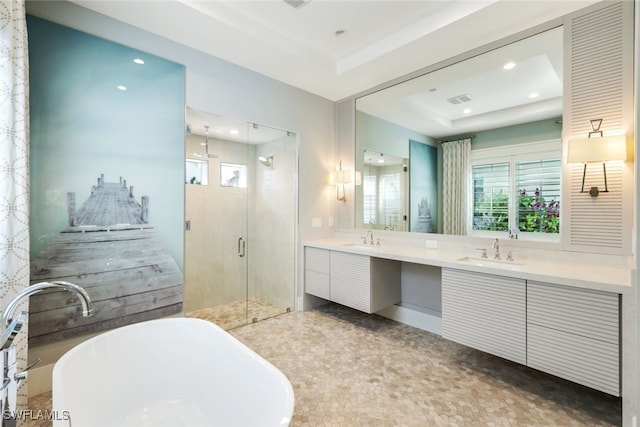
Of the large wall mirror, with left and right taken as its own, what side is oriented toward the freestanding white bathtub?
front

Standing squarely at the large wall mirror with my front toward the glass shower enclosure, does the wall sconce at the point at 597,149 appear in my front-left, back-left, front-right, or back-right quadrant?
back-left

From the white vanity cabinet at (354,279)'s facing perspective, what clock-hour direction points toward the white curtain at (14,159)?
The white curtain is roughly at 12 o'clock from the white vanity cabinet.

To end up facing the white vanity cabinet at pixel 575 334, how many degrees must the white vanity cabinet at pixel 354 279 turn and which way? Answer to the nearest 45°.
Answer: approximately 90° to its left

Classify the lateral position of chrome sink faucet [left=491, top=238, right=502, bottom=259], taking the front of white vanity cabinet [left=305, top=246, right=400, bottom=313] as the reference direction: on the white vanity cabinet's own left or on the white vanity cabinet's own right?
on the white vanity cabinet's own left

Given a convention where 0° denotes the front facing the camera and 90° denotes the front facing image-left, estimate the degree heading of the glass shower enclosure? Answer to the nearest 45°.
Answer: approximately 315°

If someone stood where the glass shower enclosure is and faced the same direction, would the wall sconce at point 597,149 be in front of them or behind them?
in front

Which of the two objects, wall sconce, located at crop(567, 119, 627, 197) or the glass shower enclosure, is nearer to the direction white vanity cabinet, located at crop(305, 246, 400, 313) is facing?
the glass shower enclosure

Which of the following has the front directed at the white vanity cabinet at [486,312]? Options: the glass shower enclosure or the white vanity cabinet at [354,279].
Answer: the glass shower enclosure
